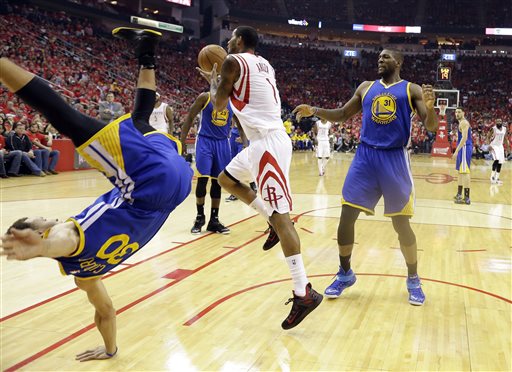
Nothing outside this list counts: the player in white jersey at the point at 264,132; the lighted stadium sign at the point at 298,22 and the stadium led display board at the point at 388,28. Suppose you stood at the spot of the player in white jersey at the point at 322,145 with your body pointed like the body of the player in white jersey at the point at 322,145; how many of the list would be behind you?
2

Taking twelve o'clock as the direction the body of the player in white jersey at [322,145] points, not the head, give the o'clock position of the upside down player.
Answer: The upside down player is roughly at 12 o'clock from the player in white jersey.

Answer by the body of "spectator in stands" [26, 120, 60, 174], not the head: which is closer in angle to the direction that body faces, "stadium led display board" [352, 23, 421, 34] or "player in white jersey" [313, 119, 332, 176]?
the player in white jersey

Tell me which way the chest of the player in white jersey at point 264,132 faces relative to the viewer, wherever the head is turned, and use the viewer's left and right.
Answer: facing away from the viewer and to the left of the viewer

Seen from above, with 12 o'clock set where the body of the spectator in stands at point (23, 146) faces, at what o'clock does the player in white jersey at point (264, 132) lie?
The player in white jersey is roughly at 1 o'clock from the spectator in stands.

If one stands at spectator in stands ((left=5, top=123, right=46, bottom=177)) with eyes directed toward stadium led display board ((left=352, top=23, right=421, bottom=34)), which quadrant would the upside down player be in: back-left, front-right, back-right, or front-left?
back-right

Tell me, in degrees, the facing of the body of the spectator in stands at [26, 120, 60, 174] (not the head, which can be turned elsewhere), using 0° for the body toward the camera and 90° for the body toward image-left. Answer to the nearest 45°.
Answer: approximately 315°

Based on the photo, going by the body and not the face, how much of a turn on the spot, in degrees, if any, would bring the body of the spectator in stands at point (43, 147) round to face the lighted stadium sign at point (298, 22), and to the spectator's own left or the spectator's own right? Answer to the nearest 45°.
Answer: approximately 90° to the spectator's own left

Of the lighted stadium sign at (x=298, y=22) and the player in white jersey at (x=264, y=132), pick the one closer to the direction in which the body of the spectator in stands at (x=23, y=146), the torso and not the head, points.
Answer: the player in white jersey

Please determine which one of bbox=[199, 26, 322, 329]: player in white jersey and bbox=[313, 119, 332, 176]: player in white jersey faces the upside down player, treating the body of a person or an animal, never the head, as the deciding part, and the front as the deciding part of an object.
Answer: bbox=[313, 119, 332, 176]: player in white jersey
